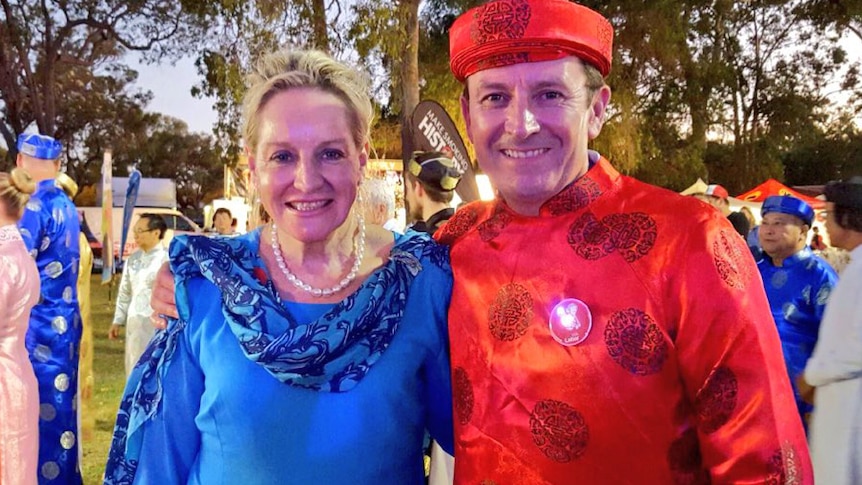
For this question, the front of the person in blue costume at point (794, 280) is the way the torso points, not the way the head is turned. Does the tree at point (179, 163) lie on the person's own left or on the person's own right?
on the person's own right

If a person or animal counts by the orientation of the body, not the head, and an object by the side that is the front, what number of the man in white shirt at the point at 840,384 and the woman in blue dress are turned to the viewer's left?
1

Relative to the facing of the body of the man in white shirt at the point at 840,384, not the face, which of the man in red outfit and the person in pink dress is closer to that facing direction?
the person in pink dress

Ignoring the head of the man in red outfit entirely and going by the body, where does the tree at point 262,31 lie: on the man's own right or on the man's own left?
on the man's own right

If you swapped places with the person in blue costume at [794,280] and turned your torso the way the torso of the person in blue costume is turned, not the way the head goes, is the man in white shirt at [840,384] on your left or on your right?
on your left

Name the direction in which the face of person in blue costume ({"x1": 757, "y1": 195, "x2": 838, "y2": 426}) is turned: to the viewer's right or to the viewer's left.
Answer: to the viewer's left

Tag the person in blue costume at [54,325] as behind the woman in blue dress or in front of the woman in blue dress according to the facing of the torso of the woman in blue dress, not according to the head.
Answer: behind
